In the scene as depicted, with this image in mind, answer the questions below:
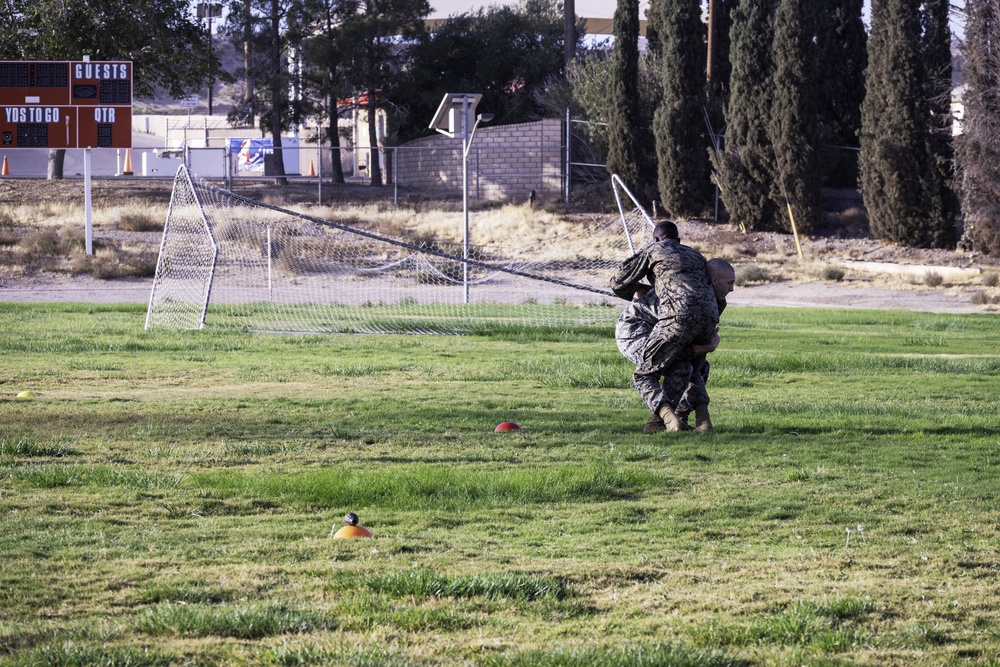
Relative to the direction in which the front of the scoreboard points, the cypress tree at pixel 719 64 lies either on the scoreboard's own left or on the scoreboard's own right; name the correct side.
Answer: on the scoreboard's own left

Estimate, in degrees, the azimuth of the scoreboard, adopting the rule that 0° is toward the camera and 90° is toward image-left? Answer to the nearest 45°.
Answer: approximately 0°

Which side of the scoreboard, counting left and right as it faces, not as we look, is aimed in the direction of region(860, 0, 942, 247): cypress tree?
left

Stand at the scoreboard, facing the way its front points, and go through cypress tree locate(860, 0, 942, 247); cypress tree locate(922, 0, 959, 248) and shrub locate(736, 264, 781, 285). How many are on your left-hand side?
3

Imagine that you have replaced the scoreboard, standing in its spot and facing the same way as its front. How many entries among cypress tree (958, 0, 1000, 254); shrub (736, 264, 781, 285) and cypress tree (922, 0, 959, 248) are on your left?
3
